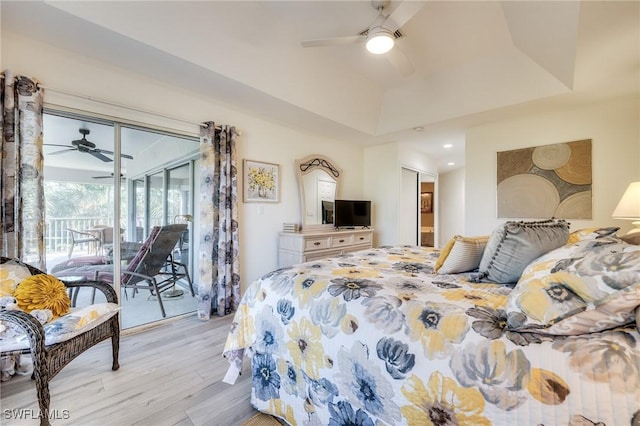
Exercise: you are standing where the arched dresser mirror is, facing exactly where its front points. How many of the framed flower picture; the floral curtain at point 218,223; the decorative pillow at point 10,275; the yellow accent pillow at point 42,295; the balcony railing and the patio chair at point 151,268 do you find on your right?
6

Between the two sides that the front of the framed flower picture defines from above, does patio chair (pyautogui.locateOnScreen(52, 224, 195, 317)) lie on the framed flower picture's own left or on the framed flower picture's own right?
on the framed flower picture's own right

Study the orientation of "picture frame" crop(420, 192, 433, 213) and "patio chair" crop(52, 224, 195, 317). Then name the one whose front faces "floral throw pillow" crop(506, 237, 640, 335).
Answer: the picture frame

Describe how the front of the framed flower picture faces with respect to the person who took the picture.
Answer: facing the viewer and to the right of the viewer

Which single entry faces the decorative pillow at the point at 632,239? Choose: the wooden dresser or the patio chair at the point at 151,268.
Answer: the wooden dresser

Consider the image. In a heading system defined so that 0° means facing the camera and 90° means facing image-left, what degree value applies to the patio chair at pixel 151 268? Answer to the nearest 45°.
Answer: approximately 135°

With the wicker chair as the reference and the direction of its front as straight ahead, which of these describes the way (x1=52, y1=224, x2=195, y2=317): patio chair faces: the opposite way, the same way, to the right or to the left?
the opposite way

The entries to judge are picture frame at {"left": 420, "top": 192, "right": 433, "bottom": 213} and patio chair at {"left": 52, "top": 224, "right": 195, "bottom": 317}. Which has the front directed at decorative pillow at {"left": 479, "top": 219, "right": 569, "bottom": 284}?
the picture frame

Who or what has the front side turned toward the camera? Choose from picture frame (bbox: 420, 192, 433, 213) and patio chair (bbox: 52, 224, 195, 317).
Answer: the picture frame

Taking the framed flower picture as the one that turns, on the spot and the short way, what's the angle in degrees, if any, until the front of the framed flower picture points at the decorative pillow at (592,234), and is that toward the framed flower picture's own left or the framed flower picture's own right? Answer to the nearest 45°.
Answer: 0° — it already faces it

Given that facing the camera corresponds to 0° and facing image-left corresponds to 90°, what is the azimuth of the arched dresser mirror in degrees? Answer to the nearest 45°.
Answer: approximately 315°

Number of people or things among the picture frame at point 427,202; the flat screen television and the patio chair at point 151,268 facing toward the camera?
2

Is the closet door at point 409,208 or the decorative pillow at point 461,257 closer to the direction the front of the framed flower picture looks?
the decorative pillow

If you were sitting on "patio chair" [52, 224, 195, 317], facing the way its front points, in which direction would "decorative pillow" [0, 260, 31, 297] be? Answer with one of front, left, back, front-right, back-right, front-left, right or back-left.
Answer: left

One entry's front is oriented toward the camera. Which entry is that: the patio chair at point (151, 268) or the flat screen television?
the flat screen television

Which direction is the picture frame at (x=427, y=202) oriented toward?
toward the camera

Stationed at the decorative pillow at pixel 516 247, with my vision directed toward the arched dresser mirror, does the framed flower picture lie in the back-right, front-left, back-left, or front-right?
front-left

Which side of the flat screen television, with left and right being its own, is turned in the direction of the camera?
front
